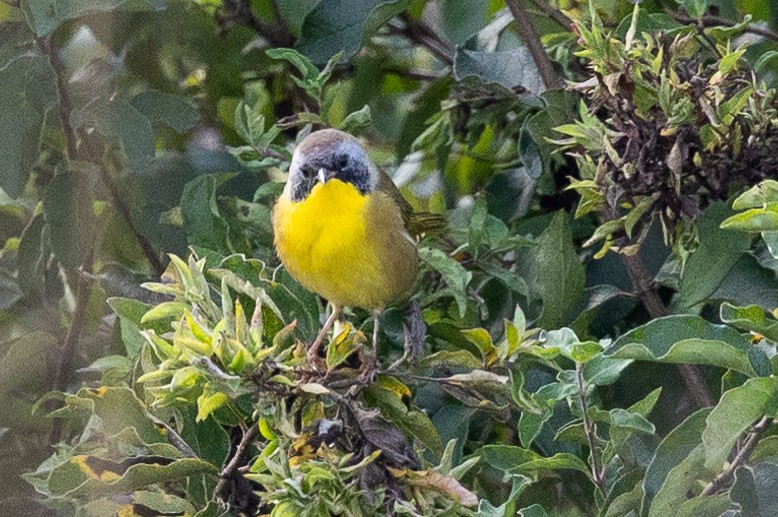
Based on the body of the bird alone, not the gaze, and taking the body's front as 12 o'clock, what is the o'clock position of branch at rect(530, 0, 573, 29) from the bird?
The branch is roughly at 8 o'clock from the bird.

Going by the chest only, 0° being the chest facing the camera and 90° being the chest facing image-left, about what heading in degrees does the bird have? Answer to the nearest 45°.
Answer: approximately 45°
